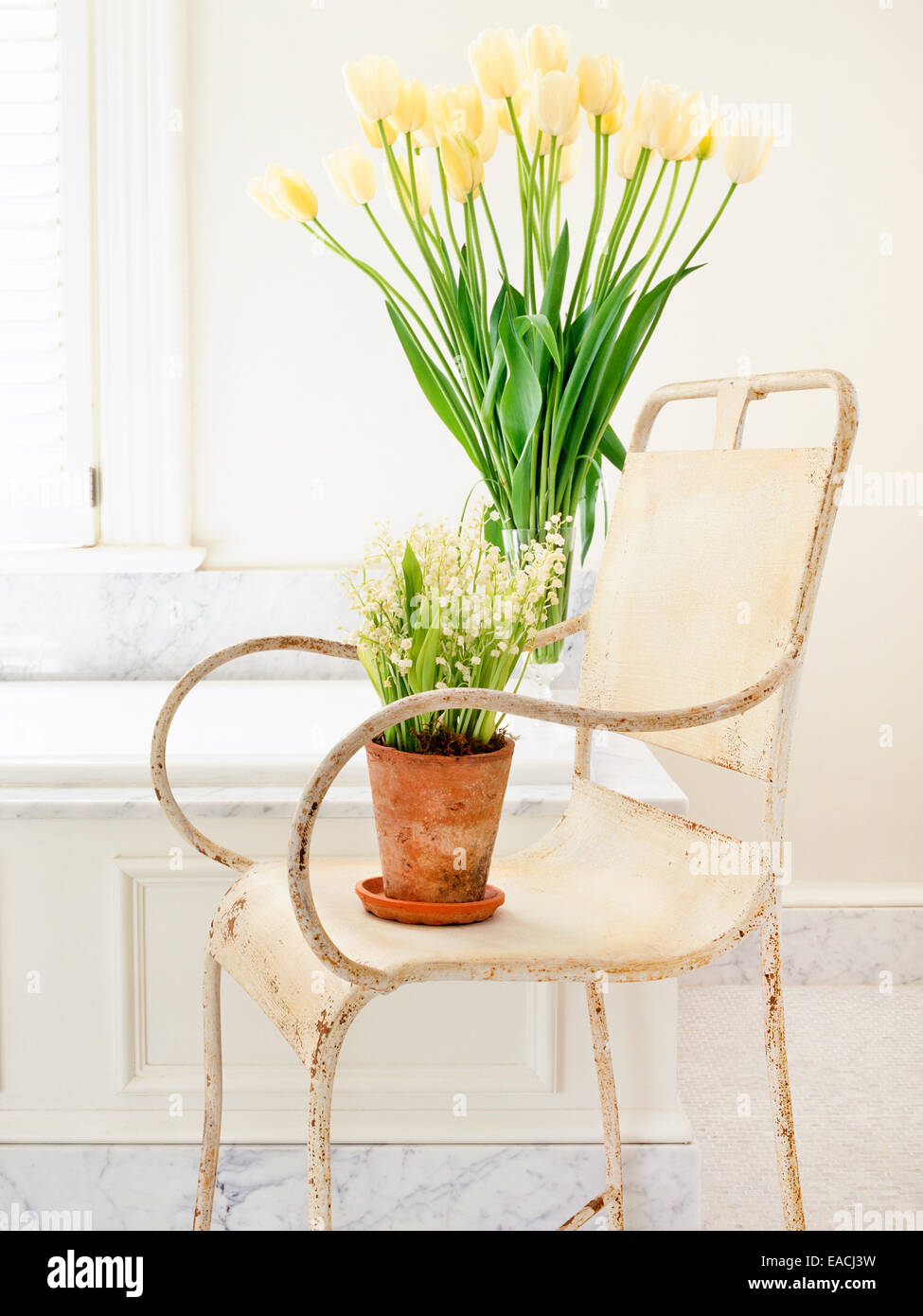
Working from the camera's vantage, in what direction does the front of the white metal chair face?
facing the viewer and to the left of the viewer

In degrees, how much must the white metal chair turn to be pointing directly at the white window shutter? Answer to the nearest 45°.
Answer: approximately 90° to its right
